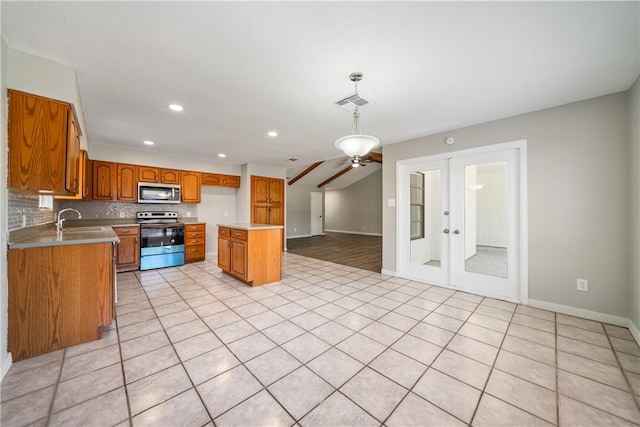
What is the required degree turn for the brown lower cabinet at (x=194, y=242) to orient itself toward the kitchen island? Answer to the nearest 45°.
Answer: approximately 45° to its left

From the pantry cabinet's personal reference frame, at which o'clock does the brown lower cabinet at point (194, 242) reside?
The brown lower cabinet is roughly at 2 o'clock from the pantry cabinet.

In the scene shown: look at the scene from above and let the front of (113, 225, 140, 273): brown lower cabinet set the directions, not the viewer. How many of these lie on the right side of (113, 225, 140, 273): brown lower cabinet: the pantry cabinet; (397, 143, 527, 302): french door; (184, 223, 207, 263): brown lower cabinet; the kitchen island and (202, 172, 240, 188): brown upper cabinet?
0

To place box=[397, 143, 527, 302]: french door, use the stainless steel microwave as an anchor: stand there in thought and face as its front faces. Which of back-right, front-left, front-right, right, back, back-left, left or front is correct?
front-left

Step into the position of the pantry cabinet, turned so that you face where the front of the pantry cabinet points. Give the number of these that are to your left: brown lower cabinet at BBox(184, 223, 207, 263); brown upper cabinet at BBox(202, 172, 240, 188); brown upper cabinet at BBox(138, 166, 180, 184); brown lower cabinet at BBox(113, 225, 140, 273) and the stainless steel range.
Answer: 0

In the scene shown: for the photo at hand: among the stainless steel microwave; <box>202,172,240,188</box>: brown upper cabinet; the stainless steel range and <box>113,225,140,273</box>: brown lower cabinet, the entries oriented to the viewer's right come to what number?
0

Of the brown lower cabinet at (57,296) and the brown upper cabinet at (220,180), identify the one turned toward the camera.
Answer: the brown upper cabinet

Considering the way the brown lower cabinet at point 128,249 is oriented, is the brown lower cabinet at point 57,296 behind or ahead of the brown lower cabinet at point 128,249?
ahead

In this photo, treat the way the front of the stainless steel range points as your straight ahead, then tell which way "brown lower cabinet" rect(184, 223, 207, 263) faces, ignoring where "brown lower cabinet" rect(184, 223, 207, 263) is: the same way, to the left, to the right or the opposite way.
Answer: the same way

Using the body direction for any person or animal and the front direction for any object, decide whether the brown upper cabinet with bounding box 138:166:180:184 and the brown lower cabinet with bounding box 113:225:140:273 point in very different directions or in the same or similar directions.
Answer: same or similar directions

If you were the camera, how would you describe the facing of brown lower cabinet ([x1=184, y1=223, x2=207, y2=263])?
facing the viewer

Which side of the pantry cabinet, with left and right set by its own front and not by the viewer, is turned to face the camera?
front

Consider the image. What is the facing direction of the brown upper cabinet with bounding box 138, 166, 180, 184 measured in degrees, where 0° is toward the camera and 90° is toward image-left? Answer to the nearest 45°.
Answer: approximately 0°

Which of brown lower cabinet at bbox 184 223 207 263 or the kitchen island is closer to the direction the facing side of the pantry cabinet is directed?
the kitchen island

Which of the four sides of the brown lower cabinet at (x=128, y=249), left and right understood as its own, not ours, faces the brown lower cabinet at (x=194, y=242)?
left

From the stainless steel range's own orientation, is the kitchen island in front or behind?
in front

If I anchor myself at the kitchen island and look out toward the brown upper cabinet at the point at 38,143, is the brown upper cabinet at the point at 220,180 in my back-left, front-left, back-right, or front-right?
back-right

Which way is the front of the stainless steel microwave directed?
toward the camera

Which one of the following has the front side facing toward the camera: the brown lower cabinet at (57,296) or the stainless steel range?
the stainless steel range
